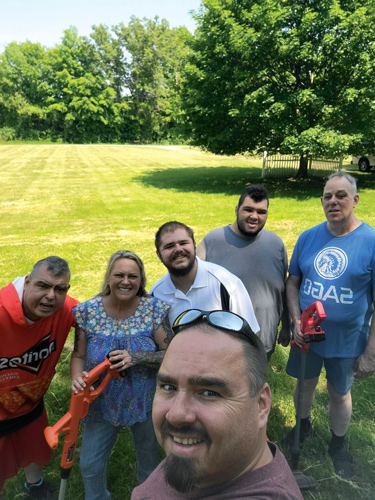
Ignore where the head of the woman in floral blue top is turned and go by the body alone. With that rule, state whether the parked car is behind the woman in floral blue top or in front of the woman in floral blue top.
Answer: behind

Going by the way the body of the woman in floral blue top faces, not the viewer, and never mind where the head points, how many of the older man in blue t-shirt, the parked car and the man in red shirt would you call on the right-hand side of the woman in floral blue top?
1

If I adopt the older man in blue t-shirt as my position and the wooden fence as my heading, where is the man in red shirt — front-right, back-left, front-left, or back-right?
back-left

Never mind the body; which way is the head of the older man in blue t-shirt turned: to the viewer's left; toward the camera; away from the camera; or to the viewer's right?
toward the camera

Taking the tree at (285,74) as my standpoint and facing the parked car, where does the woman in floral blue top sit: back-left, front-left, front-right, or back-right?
back-right

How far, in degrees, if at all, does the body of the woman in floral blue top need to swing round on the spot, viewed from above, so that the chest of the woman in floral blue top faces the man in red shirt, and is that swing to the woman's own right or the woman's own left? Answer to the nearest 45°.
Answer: approximately 90° to the woman's own right

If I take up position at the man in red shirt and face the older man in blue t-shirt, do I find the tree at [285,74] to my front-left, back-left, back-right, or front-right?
front-left

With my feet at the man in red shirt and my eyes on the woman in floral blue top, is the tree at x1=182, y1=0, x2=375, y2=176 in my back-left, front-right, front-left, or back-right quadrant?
front-left

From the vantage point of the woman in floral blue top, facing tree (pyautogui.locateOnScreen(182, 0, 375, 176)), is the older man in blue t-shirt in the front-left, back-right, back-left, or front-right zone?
front-right

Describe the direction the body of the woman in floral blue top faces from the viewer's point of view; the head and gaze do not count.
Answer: toward the camera

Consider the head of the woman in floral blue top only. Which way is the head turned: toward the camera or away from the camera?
toward the camera

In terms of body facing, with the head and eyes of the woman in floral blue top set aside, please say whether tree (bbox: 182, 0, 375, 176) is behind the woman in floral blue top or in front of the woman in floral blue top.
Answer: behind

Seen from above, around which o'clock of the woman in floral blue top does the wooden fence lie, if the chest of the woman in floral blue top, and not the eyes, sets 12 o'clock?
The wooden fence is roughly at 7 o'clock from the woman in floral blue top.

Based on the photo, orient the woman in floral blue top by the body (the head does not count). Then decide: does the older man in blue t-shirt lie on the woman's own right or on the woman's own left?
on the woman's own left
